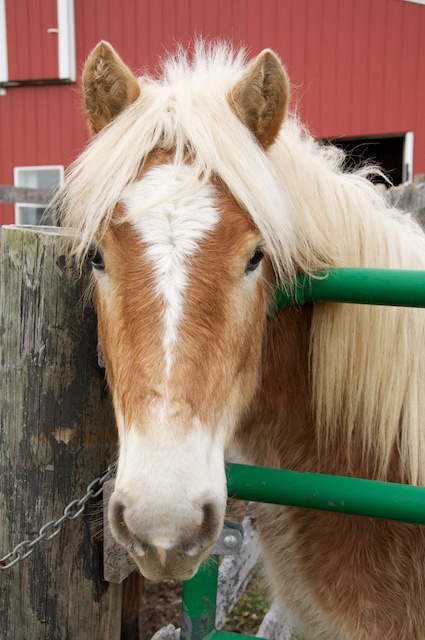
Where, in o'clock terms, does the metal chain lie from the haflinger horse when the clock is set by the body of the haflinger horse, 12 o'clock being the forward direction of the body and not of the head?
The metal chain is roughly at 1 o'clock from the haflinger horse.

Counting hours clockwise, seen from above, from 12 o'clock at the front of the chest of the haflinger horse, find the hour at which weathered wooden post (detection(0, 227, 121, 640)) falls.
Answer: The weathered wooden post is roughly at 1 o'clock from the haflinger horse.

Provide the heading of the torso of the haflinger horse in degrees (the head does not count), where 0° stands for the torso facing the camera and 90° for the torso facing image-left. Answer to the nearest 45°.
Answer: approximately 45°
